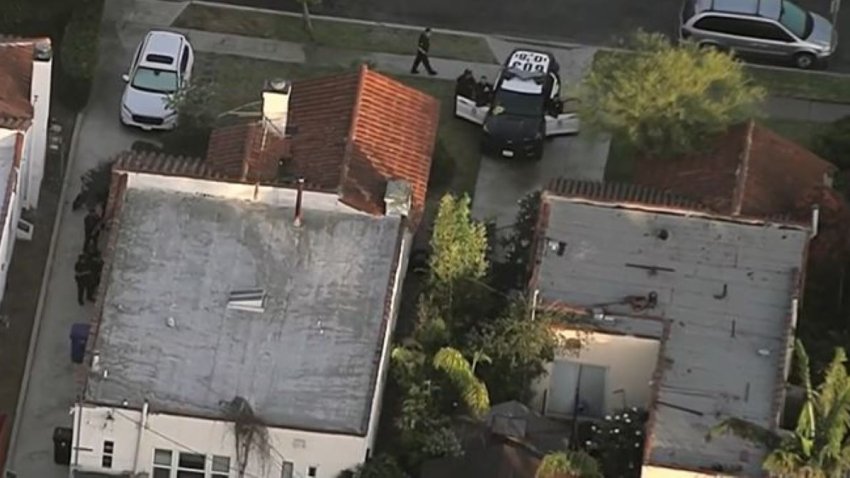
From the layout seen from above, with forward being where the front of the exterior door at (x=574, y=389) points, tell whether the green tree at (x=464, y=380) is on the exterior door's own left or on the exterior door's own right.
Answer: on the exterior door's own right

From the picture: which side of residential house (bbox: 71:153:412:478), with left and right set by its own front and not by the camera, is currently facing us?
back

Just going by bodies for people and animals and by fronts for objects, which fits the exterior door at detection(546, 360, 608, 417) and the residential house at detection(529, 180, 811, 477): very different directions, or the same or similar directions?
very different directions

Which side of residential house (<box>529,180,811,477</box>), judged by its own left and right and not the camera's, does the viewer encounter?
back

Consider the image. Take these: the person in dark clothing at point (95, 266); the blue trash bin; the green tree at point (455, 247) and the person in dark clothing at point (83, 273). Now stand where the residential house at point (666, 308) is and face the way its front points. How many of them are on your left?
4

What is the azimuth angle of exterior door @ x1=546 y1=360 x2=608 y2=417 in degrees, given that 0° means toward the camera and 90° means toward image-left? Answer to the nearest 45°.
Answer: approximately 0°

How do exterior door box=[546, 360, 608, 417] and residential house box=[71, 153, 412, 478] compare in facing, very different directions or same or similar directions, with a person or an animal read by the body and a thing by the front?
very different directions

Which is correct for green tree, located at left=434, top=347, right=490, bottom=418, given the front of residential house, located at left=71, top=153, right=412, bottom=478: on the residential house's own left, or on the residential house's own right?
on the residential house's own right

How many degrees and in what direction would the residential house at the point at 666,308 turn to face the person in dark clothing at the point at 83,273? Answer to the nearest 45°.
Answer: approximately 90° to its left

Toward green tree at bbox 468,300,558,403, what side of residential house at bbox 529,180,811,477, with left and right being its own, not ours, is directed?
left

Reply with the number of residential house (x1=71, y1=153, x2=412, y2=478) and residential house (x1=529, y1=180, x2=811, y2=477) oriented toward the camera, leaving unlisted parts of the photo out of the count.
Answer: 0

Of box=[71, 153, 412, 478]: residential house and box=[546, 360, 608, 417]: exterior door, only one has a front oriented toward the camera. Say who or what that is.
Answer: the exterior door

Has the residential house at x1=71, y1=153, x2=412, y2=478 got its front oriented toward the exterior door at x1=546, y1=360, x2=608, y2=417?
no

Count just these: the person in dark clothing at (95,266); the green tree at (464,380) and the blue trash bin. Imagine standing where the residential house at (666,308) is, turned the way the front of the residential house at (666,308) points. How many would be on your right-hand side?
0
